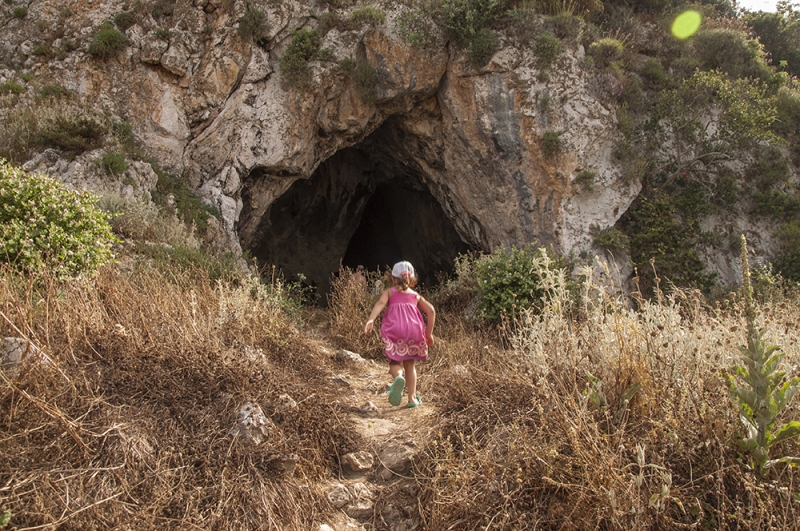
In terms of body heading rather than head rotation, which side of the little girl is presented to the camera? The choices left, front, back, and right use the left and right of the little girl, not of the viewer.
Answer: back

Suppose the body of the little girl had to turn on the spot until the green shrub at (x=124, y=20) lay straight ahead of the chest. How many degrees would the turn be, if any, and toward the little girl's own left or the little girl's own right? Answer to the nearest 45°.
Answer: approximately 45° to the little girl's own left

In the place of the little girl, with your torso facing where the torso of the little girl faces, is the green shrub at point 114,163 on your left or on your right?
on your left

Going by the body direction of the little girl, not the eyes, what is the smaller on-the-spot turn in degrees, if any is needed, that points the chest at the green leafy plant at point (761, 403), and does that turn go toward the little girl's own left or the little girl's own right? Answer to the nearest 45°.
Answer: approximately 135° to the little girl's own right
